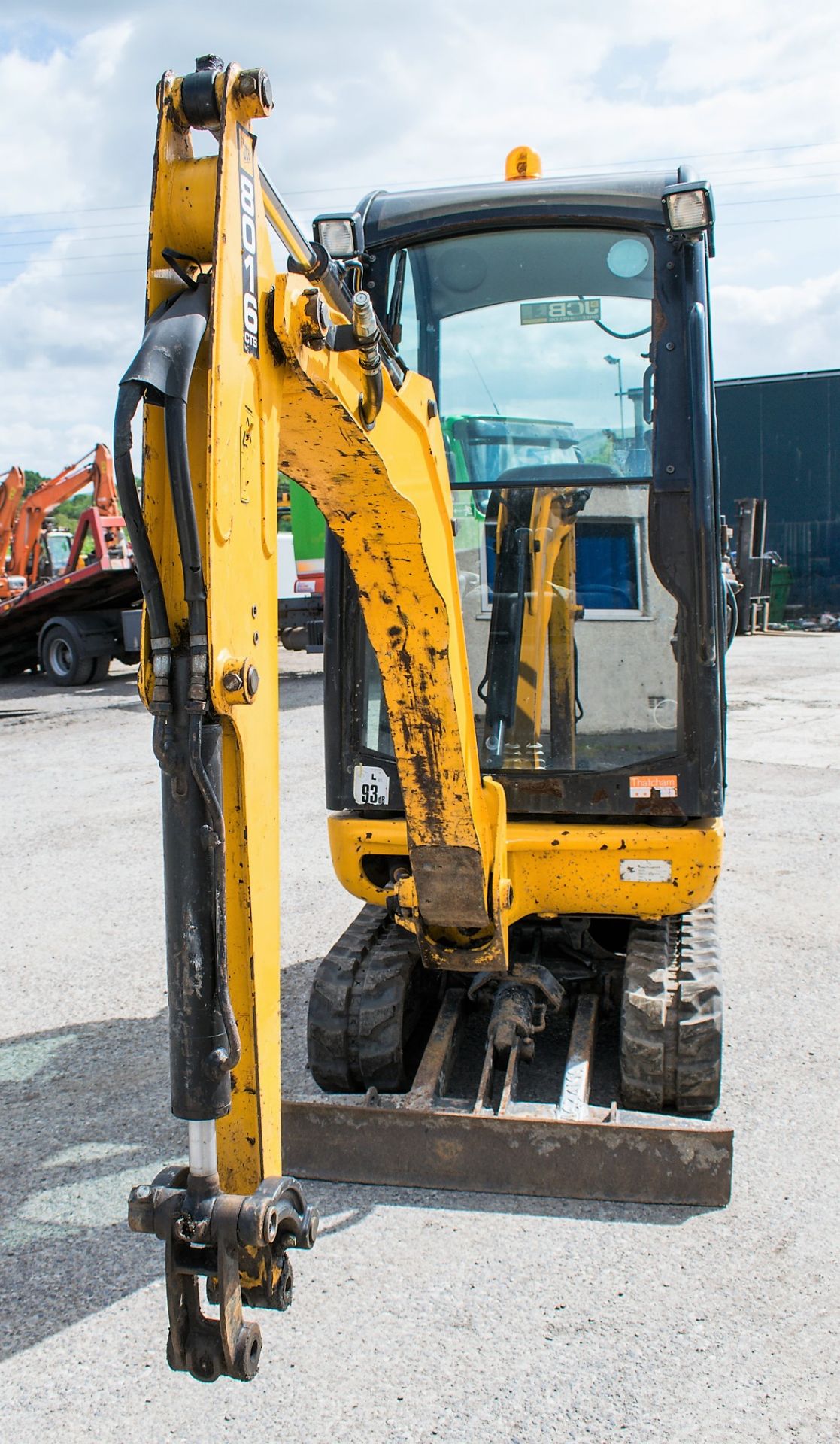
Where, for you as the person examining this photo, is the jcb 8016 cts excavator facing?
facing the viewer

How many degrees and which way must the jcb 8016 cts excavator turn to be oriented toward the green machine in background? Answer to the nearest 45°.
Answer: approximately 180°

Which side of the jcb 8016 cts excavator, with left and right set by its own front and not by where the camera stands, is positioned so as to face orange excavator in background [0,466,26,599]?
back

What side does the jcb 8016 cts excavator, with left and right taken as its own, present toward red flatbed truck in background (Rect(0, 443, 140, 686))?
back
